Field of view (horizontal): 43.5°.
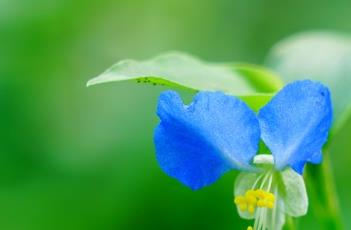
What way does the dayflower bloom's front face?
toward the camera
